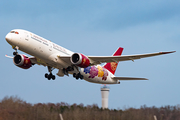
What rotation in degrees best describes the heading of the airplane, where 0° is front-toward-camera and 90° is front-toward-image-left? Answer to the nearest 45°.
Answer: approximately 45°
